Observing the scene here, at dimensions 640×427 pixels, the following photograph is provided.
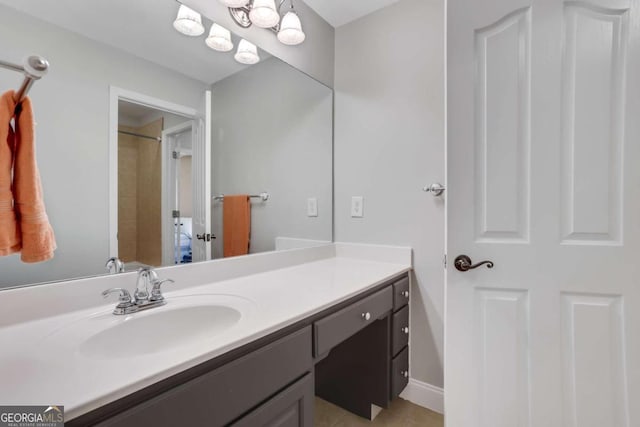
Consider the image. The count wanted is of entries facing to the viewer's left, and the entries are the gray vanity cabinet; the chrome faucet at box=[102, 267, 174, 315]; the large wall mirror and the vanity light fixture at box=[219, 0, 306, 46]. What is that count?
0

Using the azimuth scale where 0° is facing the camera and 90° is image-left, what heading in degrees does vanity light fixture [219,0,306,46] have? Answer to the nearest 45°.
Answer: approximately 315°

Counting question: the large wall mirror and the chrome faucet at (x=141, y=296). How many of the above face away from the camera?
0

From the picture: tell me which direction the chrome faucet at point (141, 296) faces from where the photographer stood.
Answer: facing the viewer and to the right of the viewer

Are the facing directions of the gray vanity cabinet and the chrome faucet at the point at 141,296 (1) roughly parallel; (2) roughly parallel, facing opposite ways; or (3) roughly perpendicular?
roughly parallel

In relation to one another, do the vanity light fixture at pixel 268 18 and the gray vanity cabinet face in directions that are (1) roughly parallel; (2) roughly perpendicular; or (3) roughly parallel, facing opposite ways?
roughly parallel

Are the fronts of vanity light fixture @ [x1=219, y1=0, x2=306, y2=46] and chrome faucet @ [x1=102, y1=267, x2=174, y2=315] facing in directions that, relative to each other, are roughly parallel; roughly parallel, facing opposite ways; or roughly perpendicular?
roughly parallel

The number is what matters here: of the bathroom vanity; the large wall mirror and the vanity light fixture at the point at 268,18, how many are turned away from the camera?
0

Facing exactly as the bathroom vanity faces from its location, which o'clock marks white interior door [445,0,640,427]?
The white interior door is roughly at 11 o'clock from the bathroom vanity.

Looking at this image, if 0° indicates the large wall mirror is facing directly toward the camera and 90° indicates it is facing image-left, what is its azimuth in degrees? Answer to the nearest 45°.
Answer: approximately 315°

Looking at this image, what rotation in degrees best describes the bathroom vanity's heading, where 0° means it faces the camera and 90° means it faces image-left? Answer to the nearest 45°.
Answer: approximately 315°

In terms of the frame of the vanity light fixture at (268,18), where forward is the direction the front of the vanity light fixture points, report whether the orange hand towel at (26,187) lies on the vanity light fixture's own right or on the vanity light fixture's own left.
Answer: on the vanity light fixture's own right

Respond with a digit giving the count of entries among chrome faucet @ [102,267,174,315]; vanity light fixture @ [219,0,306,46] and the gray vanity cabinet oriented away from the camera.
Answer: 0

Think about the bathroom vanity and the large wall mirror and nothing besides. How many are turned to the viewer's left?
0
